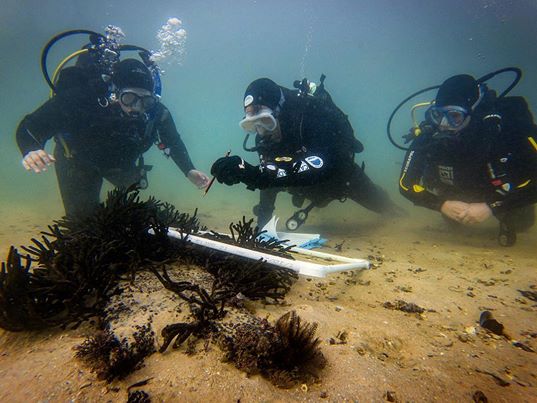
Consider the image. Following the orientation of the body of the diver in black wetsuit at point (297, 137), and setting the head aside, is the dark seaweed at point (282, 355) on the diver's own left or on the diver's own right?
on the diver's own left

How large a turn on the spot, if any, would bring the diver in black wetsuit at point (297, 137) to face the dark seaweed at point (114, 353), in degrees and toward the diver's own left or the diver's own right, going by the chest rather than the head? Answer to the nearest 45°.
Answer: approximately 45° to the diver's own left

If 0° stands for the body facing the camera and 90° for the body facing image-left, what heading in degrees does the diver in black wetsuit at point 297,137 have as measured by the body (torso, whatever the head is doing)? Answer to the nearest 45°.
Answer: approximately 45°

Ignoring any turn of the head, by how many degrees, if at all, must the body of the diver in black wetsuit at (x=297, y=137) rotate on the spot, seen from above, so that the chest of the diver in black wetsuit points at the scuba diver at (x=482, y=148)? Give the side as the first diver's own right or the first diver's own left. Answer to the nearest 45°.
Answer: approximately 135° to the first diver's own left

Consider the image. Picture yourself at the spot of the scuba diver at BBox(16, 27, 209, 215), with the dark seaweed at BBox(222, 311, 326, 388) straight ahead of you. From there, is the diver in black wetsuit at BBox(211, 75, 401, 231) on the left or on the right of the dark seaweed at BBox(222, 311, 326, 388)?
left

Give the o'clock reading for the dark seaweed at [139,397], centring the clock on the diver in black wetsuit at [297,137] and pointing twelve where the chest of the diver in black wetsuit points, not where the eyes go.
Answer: The dark seaweed is roughly at 11 o'clock from the diver in black wetsuit.

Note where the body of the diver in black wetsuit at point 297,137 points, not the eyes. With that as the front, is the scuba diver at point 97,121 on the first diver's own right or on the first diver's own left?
on the first diver's own right
